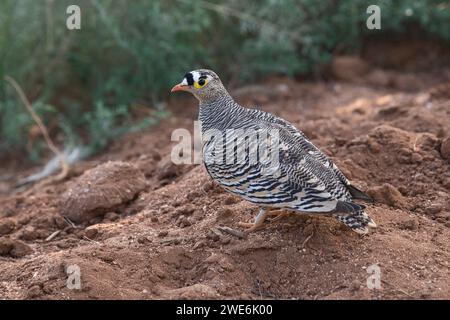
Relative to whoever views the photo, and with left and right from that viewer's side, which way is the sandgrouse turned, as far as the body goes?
facing to the left of the viewer

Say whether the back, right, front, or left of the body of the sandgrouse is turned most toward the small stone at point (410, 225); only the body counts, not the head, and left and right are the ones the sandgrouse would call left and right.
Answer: back

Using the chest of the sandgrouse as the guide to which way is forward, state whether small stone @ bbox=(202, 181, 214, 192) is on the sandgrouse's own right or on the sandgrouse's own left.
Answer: on the sandgrouse's own right

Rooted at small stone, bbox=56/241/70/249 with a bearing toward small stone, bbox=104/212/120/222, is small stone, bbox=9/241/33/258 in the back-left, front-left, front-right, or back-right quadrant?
back-left

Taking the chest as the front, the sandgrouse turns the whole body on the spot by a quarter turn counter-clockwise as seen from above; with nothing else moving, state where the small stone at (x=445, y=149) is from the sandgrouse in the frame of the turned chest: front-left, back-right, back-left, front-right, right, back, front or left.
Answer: back-left

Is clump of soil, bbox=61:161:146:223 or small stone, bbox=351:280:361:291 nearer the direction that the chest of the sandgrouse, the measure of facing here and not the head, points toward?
the clump of soil

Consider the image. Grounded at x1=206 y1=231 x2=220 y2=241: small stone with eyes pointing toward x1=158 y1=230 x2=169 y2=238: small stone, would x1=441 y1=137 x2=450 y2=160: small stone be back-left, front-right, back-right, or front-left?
back-right

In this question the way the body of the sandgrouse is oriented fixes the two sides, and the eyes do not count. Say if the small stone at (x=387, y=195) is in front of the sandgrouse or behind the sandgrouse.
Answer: behind

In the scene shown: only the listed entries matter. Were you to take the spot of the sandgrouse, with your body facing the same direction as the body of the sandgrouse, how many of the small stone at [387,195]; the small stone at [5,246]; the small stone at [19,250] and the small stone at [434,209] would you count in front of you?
2
